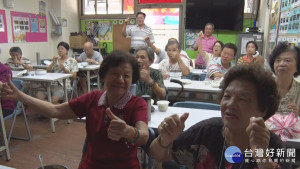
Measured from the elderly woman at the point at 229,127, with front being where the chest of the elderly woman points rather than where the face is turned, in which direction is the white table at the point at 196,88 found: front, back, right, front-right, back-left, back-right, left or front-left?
back-right

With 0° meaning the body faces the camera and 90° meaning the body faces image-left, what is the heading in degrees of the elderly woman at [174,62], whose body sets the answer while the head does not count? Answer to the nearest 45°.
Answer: approximately 0°

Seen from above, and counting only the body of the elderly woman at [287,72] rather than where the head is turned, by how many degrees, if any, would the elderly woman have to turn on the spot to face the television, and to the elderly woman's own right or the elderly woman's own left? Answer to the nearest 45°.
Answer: approximately 135° to the elderly woman's own right

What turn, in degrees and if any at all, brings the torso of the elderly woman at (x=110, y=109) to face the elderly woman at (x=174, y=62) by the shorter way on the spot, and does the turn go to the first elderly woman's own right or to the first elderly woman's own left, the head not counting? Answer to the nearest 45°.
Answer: approximately 135° to the first elderly woman's own left

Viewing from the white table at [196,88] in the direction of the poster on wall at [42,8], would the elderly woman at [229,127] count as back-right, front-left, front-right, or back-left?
back-left

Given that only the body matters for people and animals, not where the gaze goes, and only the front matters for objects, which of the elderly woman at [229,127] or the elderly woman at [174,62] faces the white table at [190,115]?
the elderly woman at [174,62]

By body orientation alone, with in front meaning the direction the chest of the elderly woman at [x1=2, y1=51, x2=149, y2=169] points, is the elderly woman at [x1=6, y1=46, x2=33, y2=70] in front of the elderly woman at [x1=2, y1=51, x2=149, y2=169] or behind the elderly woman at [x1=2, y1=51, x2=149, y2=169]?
behind

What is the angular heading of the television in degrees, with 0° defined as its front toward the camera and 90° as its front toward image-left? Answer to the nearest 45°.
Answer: approximately 0°
